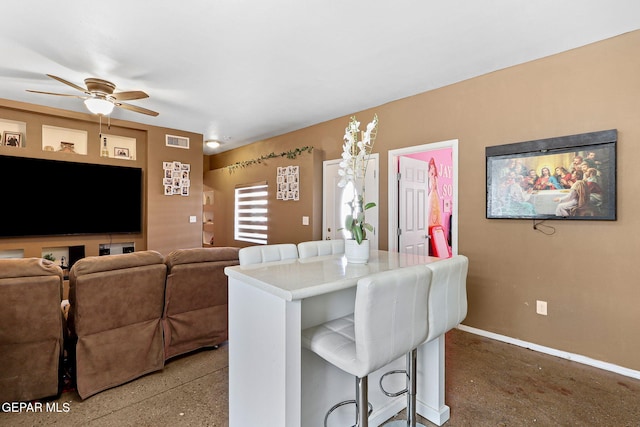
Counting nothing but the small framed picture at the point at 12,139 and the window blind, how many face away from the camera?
0

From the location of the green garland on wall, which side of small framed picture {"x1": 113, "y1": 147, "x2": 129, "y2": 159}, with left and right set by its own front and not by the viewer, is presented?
left

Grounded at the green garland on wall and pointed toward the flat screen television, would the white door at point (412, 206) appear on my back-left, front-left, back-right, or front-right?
back-left

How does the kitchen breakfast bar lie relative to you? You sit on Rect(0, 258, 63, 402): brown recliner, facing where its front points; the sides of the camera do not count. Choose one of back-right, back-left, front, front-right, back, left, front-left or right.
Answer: back-right

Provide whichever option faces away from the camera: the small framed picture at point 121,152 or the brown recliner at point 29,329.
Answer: the brown recliner

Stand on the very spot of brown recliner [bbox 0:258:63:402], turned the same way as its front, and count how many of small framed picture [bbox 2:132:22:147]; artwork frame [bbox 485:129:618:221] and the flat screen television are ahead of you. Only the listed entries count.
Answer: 2

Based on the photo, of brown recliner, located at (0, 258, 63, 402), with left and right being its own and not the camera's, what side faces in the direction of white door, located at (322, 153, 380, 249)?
right

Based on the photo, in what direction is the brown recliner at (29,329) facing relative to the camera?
away from the camera

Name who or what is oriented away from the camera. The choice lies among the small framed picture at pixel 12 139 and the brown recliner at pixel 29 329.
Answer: the brown recliner

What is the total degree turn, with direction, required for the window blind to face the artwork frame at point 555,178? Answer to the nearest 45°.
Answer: approximately 90° to its left

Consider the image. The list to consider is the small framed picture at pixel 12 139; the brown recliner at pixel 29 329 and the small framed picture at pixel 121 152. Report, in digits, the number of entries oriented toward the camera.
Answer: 2

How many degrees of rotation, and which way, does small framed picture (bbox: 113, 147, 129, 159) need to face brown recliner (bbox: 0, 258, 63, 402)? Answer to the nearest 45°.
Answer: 0° — it already faces it

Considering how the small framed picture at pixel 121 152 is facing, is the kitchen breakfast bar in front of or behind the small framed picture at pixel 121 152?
in front

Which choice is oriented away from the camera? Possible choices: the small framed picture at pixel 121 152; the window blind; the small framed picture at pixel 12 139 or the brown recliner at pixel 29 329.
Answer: the brown recliner

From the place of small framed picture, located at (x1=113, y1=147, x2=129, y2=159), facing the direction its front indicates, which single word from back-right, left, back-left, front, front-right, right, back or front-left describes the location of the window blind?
left

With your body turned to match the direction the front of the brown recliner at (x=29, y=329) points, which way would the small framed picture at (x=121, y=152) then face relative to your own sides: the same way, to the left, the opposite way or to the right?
the opposite way

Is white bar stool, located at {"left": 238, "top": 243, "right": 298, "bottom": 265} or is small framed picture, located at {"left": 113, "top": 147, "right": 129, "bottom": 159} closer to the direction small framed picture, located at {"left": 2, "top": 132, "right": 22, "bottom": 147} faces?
the white bar stool

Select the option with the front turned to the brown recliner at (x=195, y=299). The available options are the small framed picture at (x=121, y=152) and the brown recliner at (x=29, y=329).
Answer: the small framed picture

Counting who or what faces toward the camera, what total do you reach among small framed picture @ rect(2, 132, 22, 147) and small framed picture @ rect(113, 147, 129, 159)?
2

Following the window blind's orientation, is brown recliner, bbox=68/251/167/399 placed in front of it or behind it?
in front
